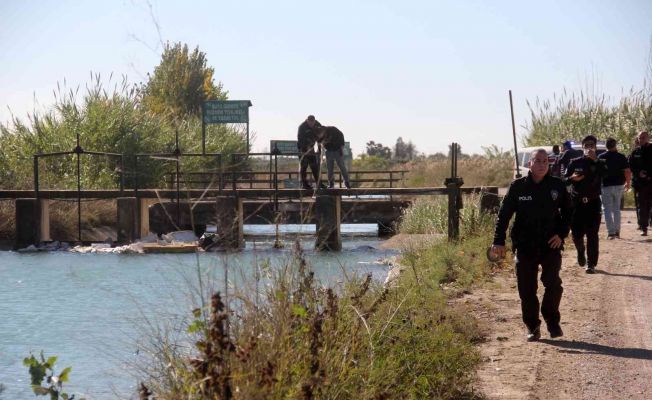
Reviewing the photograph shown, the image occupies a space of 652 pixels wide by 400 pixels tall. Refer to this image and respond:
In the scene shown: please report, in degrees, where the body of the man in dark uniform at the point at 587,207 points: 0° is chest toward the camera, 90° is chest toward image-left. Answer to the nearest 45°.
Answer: approximately 0°

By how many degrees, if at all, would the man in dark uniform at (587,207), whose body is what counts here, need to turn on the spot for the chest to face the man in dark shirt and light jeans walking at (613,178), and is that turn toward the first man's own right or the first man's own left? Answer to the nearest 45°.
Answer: approximately 180°

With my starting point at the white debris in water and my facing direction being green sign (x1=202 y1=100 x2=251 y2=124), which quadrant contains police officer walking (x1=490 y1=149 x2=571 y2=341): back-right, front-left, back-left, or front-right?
back-right

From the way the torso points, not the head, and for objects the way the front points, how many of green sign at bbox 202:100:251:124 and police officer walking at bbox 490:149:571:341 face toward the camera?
2

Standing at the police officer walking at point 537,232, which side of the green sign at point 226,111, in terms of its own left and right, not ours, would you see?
front

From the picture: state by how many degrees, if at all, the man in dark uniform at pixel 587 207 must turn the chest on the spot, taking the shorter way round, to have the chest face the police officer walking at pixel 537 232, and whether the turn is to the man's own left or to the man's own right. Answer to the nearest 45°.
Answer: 0° — they already face them

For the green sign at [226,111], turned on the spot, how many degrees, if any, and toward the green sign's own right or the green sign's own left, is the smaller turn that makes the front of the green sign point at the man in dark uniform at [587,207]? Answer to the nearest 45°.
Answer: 0° — it already faces them

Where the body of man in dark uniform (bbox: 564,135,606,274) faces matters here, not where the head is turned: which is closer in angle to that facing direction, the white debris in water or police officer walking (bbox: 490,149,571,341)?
the police officer walking
